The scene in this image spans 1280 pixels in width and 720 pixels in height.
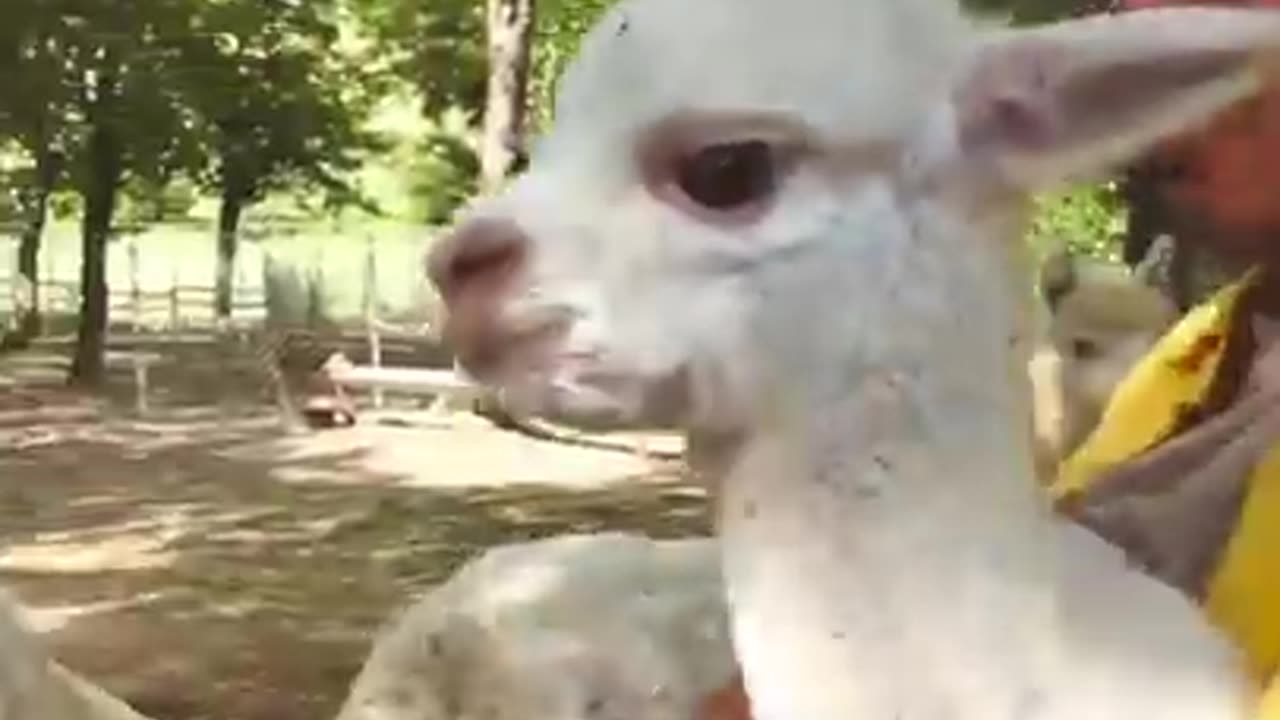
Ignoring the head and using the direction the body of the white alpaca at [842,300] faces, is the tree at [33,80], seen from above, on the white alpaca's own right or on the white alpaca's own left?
on the white alpaca's own right

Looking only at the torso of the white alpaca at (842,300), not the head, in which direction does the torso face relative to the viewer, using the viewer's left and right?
facing to the left of the viewer

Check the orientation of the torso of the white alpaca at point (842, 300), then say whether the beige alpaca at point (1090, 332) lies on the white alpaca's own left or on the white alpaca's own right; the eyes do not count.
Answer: on the white alpaca's own right

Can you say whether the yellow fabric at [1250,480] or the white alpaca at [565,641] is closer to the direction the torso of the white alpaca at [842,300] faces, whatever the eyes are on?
the white alpaca

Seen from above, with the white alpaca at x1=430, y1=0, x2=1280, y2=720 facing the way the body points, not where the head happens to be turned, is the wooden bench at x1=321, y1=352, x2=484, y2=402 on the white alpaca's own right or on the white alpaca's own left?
on the white alpaca's own right

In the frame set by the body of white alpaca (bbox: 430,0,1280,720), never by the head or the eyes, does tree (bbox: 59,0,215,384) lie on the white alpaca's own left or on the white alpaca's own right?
on the white alpaca's own right

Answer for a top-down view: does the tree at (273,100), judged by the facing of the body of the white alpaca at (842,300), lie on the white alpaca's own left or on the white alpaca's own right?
on the white alpaca's own right
